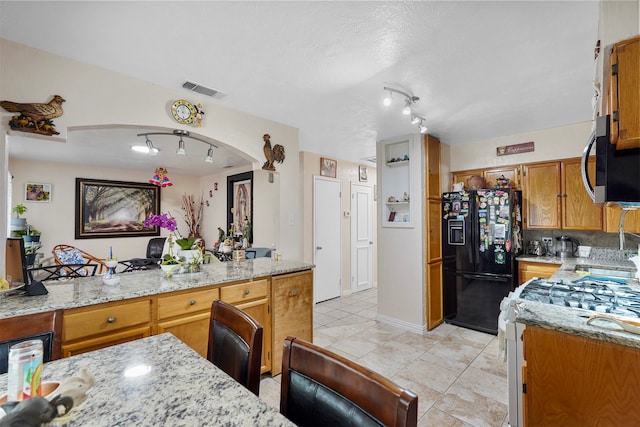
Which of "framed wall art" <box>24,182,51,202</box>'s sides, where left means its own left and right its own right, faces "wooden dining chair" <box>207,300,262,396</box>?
front

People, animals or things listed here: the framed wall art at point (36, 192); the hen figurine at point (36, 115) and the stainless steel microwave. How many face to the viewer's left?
1

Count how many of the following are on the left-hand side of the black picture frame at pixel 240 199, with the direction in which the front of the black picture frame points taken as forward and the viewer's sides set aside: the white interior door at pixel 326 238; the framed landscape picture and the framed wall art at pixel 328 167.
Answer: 2

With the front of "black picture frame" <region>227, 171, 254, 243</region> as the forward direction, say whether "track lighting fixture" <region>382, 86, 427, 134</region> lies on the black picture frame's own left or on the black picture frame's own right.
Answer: on the black picture frame's own left

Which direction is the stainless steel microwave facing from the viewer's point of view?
to the viewer's left

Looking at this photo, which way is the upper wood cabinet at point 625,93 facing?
to the viewer's left

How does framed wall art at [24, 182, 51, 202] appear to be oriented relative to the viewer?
toward the camera

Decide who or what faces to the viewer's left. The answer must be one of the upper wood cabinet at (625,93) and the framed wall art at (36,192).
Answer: the upper wood cabinet

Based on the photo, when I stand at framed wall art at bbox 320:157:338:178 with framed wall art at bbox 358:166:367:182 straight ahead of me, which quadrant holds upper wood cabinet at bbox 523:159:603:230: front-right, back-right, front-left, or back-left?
front-right

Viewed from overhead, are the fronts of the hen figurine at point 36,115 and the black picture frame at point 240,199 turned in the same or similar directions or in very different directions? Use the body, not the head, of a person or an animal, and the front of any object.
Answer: very different directions

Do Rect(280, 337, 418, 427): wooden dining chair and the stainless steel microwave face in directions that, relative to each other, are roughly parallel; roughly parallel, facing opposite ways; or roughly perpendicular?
roughly perpendicular

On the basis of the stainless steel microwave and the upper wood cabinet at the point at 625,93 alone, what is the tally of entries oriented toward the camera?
0

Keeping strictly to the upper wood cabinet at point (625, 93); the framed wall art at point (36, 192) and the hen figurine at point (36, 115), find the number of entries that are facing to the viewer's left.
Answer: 1

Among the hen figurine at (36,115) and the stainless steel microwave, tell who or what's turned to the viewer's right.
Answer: the hen figurine

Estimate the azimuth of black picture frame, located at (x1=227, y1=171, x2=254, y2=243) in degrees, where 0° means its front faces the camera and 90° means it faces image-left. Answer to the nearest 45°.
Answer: approximately 45°

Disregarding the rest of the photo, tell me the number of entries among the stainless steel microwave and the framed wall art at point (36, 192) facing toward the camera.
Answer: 1

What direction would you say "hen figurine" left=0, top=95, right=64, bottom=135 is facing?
to the viewer's right

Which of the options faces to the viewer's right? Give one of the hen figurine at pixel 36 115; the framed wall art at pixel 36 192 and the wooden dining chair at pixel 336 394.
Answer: the hen figurine
